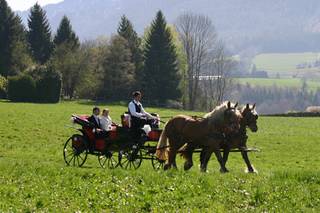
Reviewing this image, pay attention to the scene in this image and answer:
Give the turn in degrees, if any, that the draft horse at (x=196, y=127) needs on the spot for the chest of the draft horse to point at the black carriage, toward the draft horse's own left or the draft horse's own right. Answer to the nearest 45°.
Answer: approximately 135° to the draft horse's own left

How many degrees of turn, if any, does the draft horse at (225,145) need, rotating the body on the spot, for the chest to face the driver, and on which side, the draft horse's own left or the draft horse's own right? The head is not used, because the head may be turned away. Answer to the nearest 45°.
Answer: approximately 180°

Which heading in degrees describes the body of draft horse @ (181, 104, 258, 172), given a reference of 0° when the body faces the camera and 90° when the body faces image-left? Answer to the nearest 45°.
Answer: approximately 270°

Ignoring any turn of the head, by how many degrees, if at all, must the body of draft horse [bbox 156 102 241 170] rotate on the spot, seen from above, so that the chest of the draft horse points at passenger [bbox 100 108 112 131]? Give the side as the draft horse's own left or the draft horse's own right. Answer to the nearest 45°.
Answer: approximately 135° to the draft horse's own left

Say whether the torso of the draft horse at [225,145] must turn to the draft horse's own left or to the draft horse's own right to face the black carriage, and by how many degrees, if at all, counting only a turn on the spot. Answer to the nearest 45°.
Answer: approximately 180°

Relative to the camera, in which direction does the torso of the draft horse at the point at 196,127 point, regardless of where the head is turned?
to the viewer's right

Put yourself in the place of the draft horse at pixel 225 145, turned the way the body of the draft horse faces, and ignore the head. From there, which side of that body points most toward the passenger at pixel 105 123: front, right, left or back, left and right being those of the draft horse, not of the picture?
back

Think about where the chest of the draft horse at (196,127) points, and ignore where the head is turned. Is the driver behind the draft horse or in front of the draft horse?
behind
